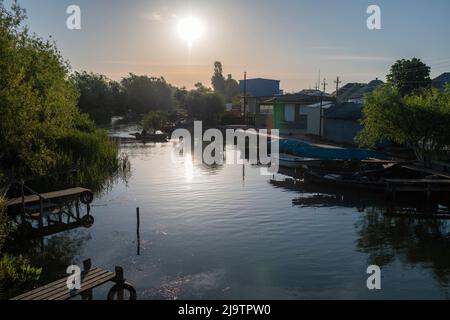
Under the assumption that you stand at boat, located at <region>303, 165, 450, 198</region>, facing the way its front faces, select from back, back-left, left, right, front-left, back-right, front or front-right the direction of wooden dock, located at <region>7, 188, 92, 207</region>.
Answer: front-left

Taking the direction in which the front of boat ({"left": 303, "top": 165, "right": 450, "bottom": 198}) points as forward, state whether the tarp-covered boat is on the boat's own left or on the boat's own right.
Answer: on the boat's own right

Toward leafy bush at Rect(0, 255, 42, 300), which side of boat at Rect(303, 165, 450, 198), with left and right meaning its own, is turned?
left

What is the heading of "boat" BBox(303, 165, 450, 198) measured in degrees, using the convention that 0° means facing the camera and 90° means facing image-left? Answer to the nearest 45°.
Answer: approximately 90°

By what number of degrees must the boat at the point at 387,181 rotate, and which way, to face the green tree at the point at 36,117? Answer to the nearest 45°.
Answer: approximately 45° to its left

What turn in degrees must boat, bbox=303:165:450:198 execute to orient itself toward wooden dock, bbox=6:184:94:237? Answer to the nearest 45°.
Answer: approximately 45° to its left

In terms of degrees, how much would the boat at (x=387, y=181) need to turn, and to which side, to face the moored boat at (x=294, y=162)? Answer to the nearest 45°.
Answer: approximately 45° to its right

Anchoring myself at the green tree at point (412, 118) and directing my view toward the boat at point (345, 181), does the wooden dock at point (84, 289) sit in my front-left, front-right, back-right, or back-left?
front-left
